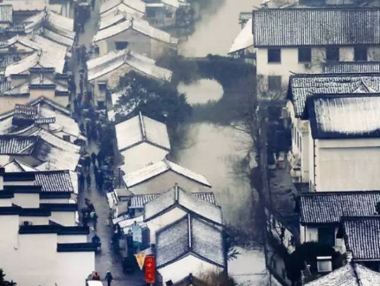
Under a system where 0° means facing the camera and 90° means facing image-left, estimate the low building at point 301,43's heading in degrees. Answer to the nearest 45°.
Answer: approximately 0°

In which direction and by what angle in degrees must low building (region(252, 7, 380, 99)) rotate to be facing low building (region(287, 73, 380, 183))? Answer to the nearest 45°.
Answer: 0° — it already faces it

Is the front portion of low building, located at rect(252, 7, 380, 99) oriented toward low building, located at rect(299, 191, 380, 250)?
yes

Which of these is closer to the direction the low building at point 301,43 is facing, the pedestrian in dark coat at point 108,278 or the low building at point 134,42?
the pedestrian in dark coat

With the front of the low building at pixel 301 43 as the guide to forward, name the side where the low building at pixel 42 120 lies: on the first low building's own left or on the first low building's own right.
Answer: on the first low building's own right

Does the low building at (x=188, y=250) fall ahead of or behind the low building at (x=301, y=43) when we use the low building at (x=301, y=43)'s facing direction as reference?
ahead

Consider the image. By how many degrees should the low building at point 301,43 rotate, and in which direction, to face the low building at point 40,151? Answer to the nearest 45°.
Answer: approximately 45° to its right
